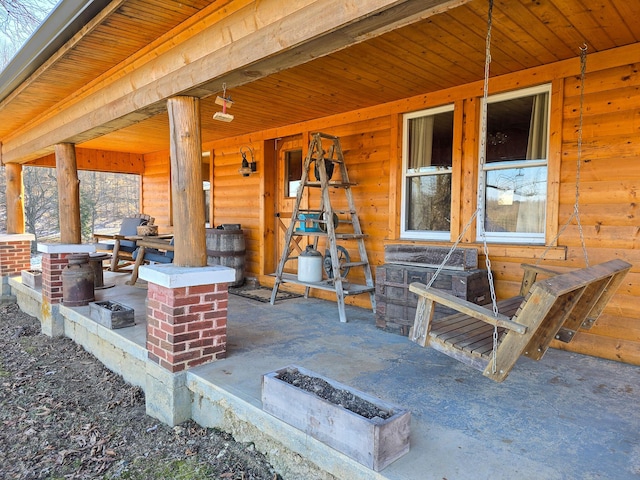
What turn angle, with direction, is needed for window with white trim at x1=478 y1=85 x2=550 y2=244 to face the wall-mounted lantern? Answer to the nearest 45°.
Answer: approximately 45° to its right

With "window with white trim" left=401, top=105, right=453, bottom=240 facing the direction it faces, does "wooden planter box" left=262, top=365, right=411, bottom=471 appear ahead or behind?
ahead

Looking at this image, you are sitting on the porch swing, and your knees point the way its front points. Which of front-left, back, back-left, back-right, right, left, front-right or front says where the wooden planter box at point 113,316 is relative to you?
front-left

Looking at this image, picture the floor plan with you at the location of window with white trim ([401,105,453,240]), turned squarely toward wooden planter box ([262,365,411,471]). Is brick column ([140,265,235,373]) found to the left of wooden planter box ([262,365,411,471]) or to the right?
right

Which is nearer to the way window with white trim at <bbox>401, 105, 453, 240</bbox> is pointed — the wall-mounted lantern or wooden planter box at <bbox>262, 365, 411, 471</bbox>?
the wooden planter box

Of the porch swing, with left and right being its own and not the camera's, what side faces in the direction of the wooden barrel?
front

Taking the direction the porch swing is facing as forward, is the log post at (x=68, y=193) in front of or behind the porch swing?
in front

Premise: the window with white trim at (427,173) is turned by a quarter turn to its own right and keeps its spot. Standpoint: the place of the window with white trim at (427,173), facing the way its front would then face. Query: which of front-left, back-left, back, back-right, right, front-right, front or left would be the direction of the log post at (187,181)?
left

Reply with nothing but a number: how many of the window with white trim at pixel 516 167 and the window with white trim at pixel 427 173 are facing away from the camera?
0

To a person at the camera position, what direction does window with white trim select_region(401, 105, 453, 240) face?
facing the viewer and to the left of the viewer

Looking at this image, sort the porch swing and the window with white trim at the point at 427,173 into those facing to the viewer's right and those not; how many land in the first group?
0

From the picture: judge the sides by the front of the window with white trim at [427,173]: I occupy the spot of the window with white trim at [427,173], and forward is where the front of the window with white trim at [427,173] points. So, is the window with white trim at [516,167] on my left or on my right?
on my left
